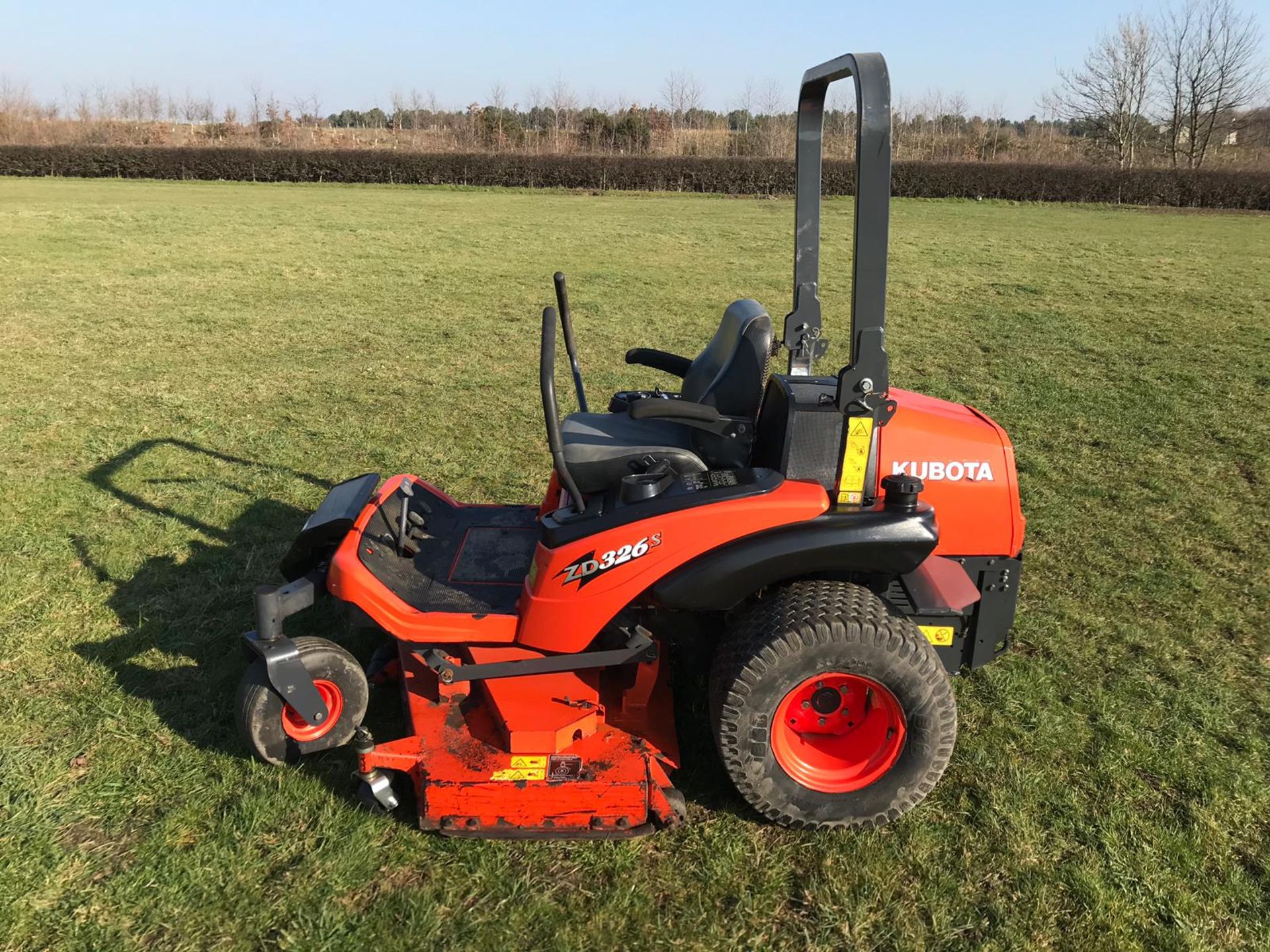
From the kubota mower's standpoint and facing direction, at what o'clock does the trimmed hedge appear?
The trimmed hedge is roughly at 3 o'clock from the kubota mower.

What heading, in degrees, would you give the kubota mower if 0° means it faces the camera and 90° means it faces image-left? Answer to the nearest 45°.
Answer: approximately 90°
